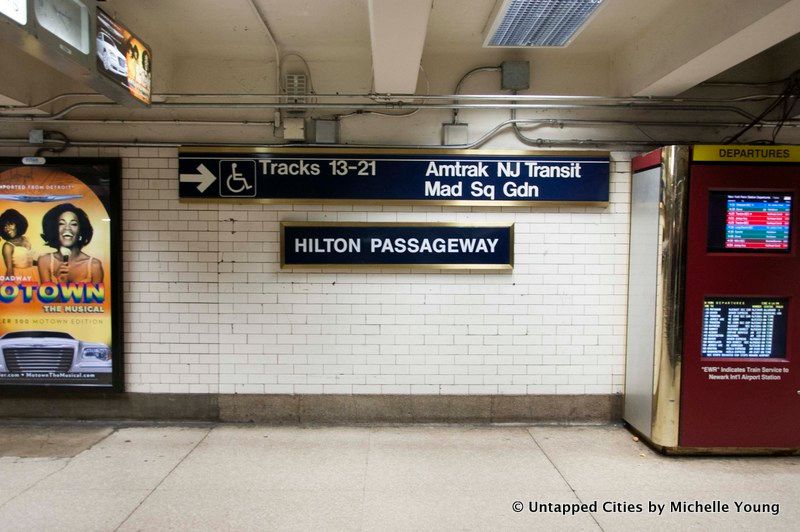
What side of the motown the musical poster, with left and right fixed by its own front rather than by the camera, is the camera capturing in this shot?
front

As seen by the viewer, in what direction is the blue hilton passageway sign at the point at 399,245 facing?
toward the camera

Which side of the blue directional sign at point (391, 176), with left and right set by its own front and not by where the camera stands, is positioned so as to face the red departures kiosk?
left

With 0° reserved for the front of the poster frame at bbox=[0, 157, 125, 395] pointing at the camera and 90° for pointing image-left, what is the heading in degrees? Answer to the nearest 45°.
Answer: approximately 0°

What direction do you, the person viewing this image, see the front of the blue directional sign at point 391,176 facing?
facing the viewer

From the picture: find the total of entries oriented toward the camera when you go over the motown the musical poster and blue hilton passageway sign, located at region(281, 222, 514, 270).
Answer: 2

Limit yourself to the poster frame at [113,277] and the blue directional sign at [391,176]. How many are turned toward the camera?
2

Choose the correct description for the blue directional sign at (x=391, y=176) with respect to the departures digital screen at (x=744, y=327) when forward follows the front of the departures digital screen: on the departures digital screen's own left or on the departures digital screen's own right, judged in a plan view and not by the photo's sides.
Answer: on the departures digital screen's own right

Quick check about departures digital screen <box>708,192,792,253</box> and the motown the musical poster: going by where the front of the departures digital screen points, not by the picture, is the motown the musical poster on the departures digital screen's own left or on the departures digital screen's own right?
on the departures digital screen's own right
